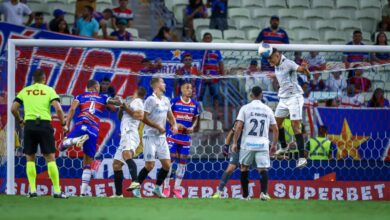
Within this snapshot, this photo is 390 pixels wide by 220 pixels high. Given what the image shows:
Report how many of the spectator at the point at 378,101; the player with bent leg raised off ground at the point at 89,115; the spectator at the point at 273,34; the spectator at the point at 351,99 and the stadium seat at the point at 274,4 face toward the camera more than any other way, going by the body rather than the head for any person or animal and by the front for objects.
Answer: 4

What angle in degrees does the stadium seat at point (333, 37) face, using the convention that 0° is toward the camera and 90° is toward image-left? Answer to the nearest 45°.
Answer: approximately 0°

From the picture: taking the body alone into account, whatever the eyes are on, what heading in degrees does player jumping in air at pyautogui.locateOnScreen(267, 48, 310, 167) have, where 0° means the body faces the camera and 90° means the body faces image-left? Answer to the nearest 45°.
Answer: approximately 45°

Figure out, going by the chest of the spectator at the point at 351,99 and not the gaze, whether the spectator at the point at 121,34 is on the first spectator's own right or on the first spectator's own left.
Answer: on the first spectator's own right

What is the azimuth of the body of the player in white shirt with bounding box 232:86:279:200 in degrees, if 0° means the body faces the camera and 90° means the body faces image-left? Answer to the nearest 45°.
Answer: approximately 180°

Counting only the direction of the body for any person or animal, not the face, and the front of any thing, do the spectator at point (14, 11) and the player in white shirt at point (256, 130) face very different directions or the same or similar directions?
very different directions

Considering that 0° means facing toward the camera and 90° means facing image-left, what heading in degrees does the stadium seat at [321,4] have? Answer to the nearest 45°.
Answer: approximately 0°

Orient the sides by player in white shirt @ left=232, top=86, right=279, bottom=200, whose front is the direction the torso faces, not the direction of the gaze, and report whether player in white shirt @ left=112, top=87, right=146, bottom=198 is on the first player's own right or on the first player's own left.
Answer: on the first player's own left

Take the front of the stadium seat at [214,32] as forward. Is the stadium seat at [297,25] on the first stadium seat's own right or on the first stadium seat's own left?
on the first stadium seat's own left

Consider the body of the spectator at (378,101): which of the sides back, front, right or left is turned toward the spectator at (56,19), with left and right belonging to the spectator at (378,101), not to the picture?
right
